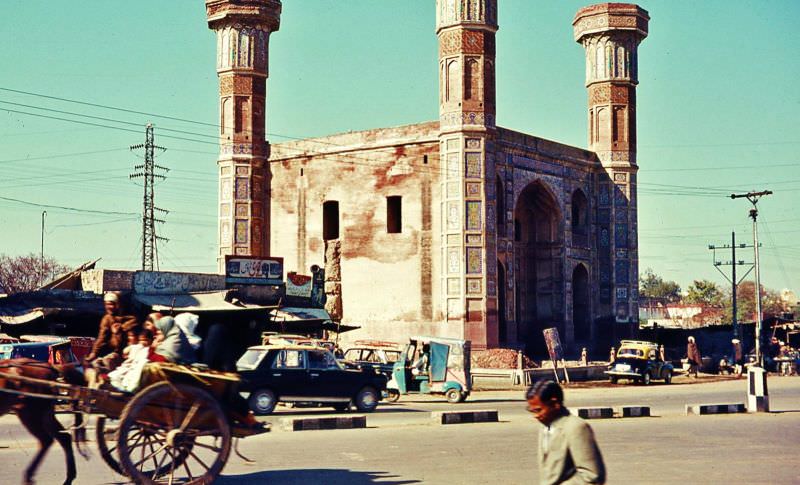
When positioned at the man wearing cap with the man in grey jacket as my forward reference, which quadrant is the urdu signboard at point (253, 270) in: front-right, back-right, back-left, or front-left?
back-left

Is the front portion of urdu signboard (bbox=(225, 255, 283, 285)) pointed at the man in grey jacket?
yes

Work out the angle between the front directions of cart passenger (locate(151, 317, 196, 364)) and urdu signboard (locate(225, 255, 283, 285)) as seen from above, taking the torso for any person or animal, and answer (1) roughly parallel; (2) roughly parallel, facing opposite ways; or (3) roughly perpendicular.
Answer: roughly perpendicular

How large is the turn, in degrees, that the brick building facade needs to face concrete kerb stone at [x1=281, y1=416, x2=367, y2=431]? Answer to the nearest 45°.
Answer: approximately 45° to its right

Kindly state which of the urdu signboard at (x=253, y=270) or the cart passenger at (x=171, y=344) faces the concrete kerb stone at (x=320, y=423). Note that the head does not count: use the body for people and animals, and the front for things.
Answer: the urdu signboard

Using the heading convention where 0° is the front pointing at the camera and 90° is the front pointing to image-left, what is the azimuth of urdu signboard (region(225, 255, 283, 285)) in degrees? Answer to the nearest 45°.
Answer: approximately 0°

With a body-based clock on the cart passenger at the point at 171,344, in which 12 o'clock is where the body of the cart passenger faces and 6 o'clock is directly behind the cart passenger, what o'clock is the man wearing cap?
The man wearing cap is roughly at 2 o'clock from the cart passenger.

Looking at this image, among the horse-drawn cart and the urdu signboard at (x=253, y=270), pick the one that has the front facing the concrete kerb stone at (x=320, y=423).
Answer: the urdu signboard

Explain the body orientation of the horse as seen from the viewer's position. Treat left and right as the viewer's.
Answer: facing to the left of the viewer
